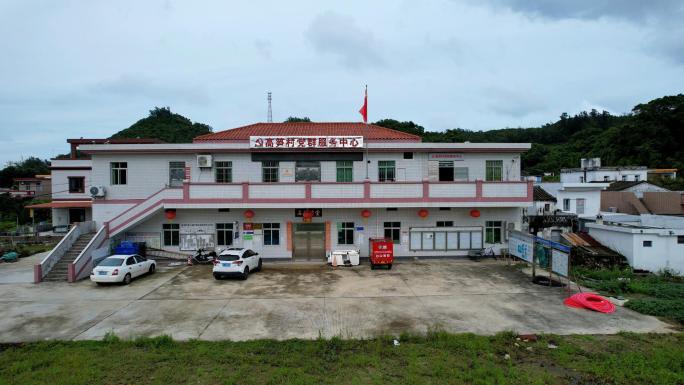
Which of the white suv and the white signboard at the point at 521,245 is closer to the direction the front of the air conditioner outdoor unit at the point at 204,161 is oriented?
the white suv

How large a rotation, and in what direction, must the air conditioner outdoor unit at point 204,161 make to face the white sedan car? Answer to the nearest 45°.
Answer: approximately 45° to its right

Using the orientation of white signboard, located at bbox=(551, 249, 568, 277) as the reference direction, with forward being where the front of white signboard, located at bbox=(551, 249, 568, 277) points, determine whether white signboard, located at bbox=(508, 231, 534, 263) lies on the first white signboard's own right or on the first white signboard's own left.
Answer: on the first white signboard's own right

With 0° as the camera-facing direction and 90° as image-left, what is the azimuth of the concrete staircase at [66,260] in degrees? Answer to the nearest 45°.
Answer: approximately 45°

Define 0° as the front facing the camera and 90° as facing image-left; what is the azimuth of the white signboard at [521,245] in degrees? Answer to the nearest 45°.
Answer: approximately 45°

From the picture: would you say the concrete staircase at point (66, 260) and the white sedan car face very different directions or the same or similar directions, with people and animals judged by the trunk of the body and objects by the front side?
very different directions

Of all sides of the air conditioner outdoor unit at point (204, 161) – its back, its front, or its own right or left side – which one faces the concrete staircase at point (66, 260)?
right

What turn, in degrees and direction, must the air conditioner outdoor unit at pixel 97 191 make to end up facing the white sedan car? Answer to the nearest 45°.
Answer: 0° — it already faces it

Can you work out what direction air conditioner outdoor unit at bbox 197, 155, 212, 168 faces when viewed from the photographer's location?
facing the viewer

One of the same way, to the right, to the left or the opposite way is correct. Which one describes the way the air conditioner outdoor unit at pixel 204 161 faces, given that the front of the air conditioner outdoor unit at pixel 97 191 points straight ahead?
the same way

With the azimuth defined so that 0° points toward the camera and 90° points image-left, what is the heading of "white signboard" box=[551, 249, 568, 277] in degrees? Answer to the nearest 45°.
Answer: approximately 45°
